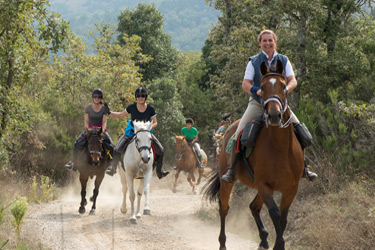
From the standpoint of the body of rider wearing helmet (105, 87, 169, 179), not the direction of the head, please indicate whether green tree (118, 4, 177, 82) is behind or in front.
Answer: behind

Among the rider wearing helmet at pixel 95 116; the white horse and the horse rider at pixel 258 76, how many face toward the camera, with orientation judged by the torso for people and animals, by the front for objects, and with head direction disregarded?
3
